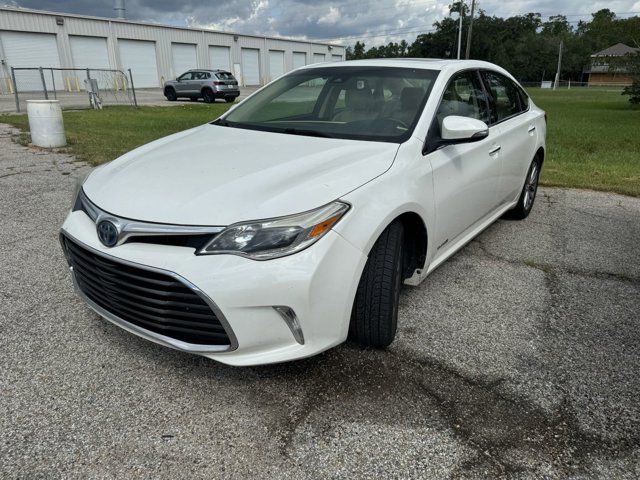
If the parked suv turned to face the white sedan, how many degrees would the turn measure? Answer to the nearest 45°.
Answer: approximately 135° to its left

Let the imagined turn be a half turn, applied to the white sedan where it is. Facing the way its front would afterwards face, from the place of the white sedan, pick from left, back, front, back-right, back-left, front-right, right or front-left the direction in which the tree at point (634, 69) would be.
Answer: front

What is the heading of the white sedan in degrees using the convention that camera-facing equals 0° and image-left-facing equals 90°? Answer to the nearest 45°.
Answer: approximately 45°

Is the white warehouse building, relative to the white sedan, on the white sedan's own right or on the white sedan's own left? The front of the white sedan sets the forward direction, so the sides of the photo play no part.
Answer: on the white sedan's own right

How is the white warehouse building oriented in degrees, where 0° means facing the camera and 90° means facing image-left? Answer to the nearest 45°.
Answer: approximately 315°

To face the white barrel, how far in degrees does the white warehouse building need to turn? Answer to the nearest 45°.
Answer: approximately 45° to its right

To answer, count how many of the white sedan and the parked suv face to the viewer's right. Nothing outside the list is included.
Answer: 0

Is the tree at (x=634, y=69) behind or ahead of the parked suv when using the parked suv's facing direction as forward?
behind

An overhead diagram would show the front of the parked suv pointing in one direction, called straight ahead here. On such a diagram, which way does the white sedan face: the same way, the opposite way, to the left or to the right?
to the left

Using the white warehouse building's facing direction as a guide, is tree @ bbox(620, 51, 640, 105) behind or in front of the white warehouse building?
in front

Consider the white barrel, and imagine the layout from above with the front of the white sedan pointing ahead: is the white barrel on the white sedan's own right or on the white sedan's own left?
on the white sedan's own right

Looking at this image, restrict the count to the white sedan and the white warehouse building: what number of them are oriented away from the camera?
0

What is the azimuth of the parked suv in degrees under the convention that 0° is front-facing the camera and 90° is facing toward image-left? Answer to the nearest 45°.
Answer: approximately 135°

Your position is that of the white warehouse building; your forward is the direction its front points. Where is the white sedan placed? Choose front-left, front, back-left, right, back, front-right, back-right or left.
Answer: front-right
